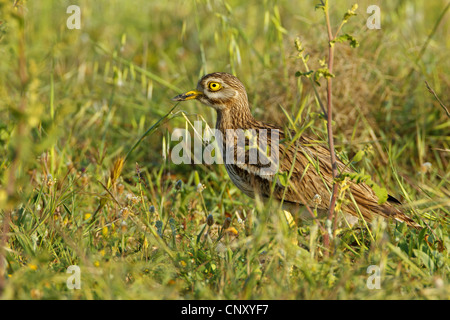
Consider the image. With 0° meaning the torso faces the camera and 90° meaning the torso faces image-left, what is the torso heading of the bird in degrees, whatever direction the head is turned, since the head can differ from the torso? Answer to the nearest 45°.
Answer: approximately 90°
